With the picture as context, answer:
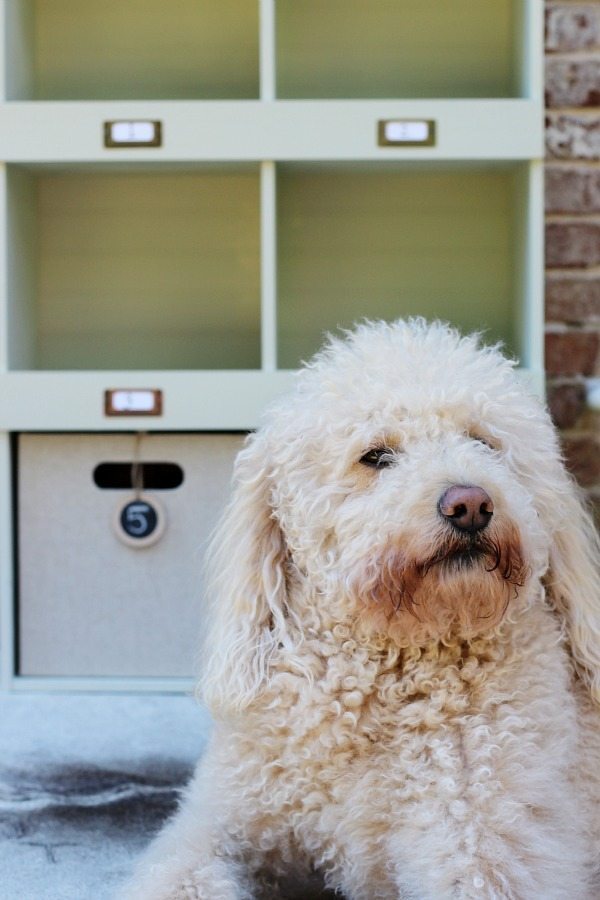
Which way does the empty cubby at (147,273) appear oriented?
toward the camera

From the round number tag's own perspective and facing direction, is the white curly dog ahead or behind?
ahead

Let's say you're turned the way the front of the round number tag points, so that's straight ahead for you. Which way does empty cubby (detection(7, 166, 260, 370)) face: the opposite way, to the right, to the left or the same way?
the same way

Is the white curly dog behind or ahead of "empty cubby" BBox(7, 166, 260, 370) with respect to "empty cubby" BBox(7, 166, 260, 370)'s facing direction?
ahead

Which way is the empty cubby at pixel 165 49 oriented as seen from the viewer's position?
toward the camera

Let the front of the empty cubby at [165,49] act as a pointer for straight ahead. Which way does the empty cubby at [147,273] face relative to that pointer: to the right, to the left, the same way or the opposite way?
the same way

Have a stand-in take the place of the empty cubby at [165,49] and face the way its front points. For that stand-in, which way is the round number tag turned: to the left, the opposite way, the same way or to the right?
the same way

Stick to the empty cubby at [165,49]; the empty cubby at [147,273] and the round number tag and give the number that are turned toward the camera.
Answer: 3

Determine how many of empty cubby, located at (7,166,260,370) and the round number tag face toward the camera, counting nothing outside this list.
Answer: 2
